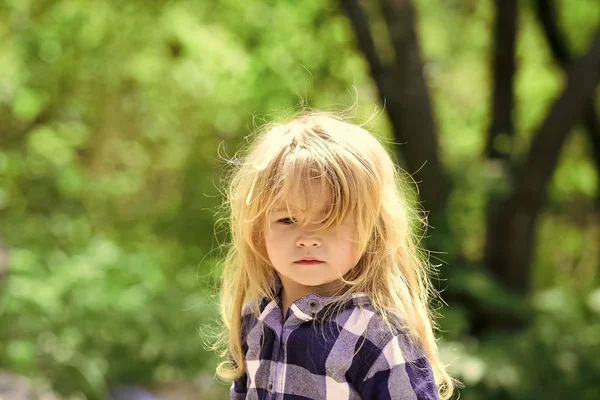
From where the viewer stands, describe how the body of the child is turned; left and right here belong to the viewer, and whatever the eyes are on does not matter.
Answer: facing the viewer and to the left of the viewer

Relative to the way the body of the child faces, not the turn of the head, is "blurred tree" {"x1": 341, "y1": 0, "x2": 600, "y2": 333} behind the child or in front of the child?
behind

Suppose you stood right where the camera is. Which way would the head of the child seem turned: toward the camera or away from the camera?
toward the camera
